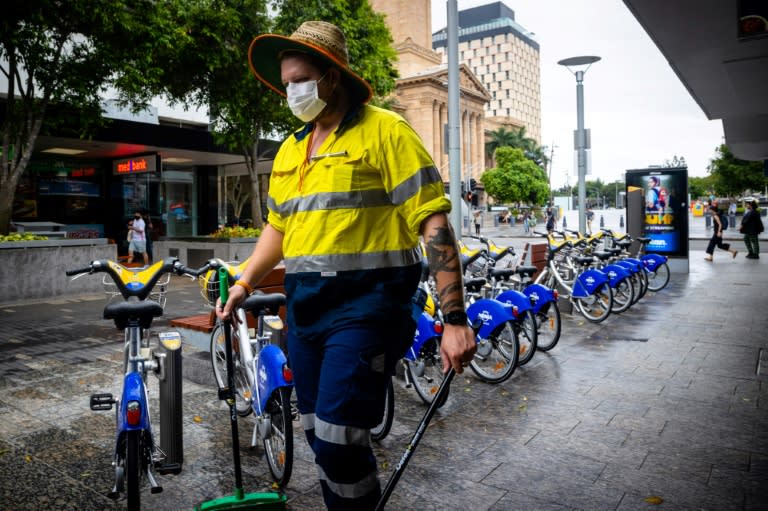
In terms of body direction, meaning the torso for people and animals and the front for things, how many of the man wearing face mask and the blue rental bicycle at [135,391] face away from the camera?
1

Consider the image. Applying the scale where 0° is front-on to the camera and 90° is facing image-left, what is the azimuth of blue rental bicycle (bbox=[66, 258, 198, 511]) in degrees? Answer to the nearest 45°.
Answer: approximately 180°

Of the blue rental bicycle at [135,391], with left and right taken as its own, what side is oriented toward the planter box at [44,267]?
front

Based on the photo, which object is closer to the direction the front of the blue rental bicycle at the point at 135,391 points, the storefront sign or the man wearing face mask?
the storefront sign

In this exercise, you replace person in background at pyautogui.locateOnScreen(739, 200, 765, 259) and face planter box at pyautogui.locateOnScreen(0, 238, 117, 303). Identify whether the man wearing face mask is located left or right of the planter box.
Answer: left

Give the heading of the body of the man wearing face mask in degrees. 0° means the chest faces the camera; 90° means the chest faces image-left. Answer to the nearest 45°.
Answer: approximately 45°

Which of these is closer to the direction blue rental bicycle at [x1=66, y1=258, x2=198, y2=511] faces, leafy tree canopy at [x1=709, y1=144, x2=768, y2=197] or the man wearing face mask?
the leafy tree canopy

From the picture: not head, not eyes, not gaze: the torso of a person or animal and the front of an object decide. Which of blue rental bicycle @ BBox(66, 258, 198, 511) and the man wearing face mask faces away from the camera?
the blue rental bicycle

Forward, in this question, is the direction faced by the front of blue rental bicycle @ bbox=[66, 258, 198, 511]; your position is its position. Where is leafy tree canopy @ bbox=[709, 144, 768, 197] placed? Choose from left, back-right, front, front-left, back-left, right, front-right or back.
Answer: front-right

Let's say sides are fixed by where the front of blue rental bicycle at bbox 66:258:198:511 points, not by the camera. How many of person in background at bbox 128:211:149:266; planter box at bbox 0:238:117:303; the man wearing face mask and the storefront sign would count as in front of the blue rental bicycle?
3

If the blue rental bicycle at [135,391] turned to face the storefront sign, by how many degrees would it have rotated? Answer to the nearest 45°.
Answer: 0° — it already faces it
